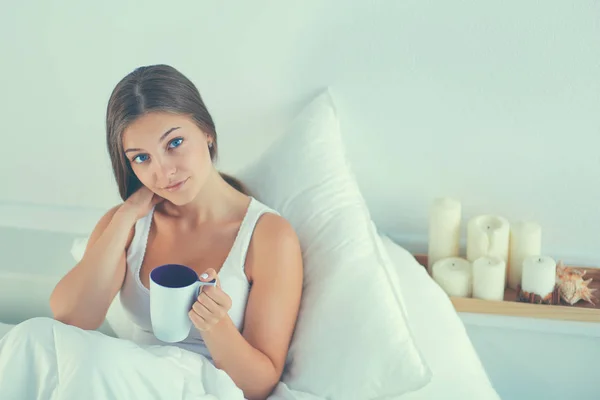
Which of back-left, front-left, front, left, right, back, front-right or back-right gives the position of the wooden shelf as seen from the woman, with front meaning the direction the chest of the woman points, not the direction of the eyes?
back-left

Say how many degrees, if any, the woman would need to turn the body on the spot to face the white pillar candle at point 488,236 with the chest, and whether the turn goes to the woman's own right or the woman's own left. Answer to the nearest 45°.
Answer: approximately 135° to the woman's own left

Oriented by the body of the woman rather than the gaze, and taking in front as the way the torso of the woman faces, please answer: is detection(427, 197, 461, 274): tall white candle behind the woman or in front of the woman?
behind

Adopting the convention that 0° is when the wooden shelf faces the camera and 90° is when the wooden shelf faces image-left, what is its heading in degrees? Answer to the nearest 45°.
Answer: approximately 0°

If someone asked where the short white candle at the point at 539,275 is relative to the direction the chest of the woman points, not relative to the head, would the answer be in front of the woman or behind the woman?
behind

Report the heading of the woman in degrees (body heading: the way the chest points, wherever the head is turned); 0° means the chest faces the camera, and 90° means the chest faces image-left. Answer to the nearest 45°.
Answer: approximately 45°
